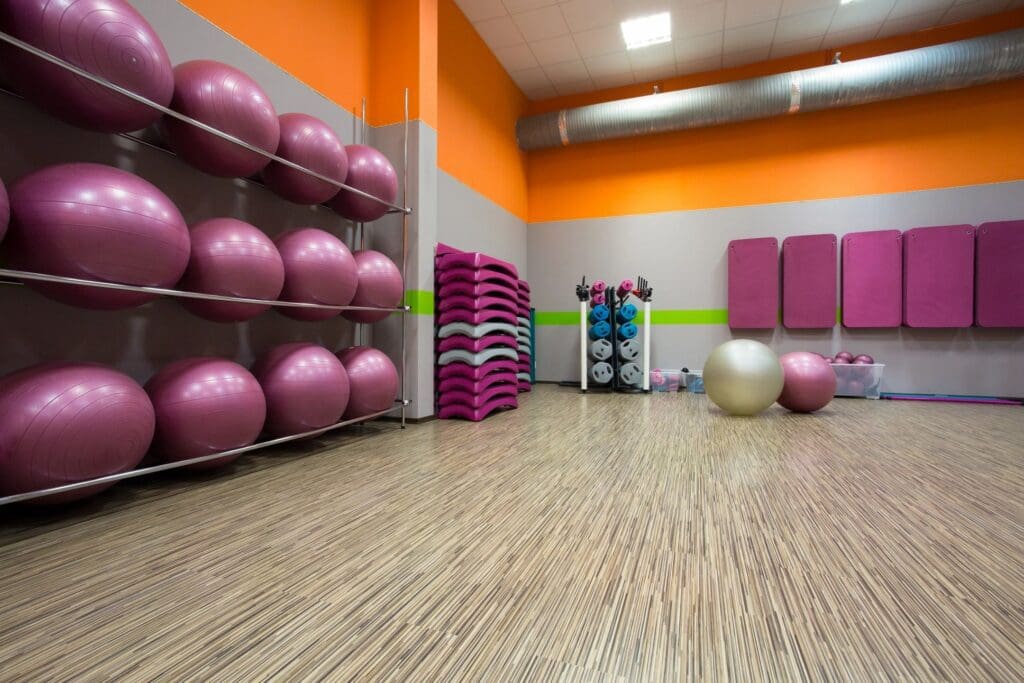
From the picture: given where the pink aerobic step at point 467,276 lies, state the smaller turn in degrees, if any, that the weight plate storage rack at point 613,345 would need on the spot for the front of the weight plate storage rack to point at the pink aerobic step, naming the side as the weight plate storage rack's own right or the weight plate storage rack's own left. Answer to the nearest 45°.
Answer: approximately 45° to the weight plate storage rack's own right

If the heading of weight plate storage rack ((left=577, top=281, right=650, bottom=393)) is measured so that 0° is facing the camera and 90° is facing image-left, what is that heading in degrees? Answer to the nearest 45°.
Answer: approximately 0°

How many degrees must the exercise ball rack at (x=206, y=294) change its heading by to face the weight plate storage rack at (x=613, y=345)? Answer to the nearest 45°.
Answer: approximately 45° to its left

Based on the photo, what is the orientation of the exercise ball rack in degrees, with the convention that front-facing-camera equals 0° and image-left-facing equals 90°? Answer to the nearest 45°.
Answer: approximately 315°

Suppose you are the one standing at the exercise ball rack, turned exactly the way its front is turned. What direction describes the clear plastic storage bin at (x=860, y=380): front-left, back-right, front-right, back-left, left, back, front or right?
front-left

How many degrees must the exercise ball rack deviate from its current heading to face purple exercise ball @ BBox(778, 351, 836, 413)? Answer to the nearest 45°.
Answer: approximately 45° to its left

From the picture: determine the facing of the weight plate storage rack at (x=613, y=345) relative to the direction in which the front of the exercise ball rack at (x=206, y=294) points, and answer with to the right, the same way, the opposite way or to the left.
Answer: to the right

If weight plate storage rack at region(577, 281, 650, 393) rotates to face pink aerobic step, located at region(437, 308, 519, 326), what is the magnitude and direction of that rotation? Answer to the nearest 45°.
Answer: approximately 45° to its right

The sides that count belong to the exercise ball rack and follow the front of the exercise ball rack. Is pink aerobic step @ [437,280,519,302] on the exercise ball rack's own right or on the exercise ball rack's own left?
on the exercise ball rack's own left

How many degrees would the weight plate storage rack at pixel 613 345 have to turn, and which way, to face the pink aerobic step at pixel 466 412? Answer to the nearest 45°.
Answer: approximately 45° to its right

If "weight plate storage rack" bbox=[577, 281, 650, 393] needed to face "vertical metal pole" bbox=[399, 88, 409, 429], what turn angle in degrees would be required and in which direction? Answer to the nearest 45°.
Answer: approximately 45° to its right

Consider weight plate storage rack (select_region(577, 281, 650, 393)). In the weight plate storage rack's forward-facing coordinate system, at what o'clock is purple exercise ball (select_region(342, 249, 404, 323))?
The purple exercise ball is roughly at 1 o'clock from the weight plate storage rack.

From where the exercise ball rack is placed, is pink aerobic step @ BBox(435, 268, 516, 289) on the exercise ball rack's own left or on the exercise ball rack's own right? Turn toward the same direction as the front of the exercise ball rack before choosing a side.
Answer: on the exercise ball rack's own left
